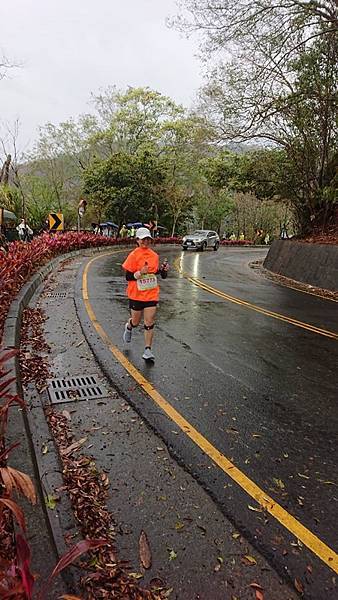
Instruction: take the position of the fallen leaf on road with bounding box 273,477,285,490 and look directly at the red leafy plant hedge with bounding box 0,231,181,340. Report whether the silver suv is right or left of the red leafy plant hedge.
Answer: right

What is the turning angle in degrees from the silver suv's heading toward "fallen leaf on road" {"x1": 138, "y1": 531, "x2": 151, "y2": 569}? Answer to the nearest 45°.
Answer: approximately 45° to its left

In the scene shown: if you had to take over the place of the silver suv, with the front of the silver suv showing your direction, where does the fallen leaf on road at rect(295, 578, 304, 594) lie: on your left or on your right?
on your left

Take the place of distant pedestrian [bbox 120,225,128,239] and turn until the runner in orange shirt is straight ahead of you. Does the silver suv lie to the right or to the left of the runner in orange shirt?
left

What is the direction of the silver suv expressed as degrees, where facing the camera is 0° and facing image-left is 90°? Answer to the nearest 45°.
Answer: approximately 45°

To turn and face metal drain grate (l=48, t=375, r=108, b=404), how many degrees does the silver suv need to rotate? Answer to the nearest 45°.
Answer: approximately 45° to its left

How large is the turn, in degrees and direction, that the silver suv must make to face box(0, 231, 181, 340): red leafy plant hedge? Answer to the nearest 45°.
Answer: approximately 45° to its left

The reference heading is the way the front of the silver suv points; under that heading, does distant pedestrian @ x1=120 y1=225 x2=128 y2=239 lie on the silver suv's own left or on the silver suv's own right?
on the silver suv's own right

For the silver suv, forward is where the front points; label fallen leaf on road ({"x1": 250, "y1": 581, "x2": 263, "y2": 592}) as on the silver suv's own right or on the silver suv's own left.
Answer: on the silver suv's own left

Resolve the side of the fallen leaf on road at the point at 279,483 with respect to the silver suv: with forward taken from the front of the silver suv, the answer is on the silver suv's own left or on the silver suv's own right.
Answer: on the silver suv's own left

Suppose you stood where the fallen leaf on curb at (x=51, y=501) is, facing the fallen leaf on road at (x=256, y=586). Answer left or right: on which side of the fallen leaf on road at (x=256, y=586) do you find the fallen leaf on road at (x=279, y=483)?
left

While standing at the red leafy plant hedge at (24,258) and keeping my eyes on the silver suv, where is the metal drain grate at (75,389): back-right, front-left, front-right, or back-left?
back-right

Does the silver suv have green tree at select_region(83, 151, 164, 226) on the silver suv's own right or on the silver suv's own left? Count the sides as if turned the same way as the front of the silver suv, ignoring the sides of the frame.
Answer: on the silver suv's own right
